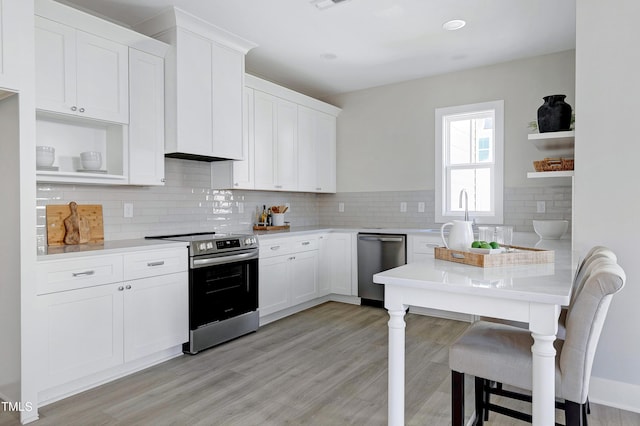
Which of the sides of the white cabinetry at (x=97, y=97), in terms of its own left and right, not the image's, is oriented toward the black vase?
front

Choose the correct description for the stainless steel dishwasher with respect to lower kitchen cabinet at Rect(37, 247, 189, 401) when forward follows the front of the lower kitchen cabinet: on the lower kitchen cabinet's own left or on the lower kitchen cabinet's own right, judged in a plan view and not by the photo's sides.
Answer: on the lower kitchen cabinet's own left

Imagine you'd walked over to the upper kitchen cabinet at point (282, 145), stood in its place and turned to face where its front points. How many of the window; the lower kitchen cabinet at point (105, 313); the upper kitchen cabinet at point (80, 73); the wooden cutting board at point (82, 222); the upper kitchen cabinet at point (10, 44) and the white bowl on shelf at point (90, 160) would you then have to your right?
5

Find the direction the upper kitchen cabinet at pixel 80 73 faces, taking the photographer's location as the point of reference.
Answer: facing the viewer and to the right of the viewer

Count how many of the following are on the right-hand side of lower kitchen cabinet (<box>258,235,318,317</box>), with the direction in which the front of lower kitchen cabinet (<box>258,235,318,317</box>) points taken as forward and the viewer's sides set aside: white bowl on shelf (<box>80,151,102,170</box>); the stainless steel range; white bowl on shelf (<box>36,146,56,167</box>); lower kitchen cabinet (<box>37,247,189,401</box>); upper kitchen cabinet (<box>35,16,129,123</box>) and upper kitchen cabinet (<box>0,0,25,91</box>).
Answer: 6

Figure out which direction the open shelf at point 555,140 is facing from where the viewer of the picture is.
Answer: facing the viewer

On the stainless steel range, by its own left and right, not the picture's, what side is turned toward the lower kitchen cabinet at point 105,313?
right

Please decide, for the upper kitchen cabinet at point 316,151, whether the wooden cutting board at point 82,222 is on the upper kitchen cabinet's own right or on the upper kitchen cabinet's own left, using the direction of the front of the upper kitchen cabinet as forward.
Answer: on the upper kitchen cabinet's own right

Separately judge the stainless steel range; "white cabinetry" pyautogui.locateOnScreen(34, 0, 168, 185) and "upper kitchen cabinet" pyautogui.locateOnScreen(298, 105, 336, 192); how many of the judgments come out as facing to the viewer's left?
0

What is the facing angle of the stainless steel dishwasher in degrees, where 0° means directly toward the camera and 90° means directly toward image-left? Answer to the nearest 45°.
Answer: approximately 45°

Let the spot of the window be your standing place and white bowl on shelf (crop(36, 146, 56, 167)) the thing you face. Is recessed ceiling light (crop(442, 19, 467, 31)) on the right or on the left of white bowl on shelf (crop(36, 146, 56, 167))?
left
